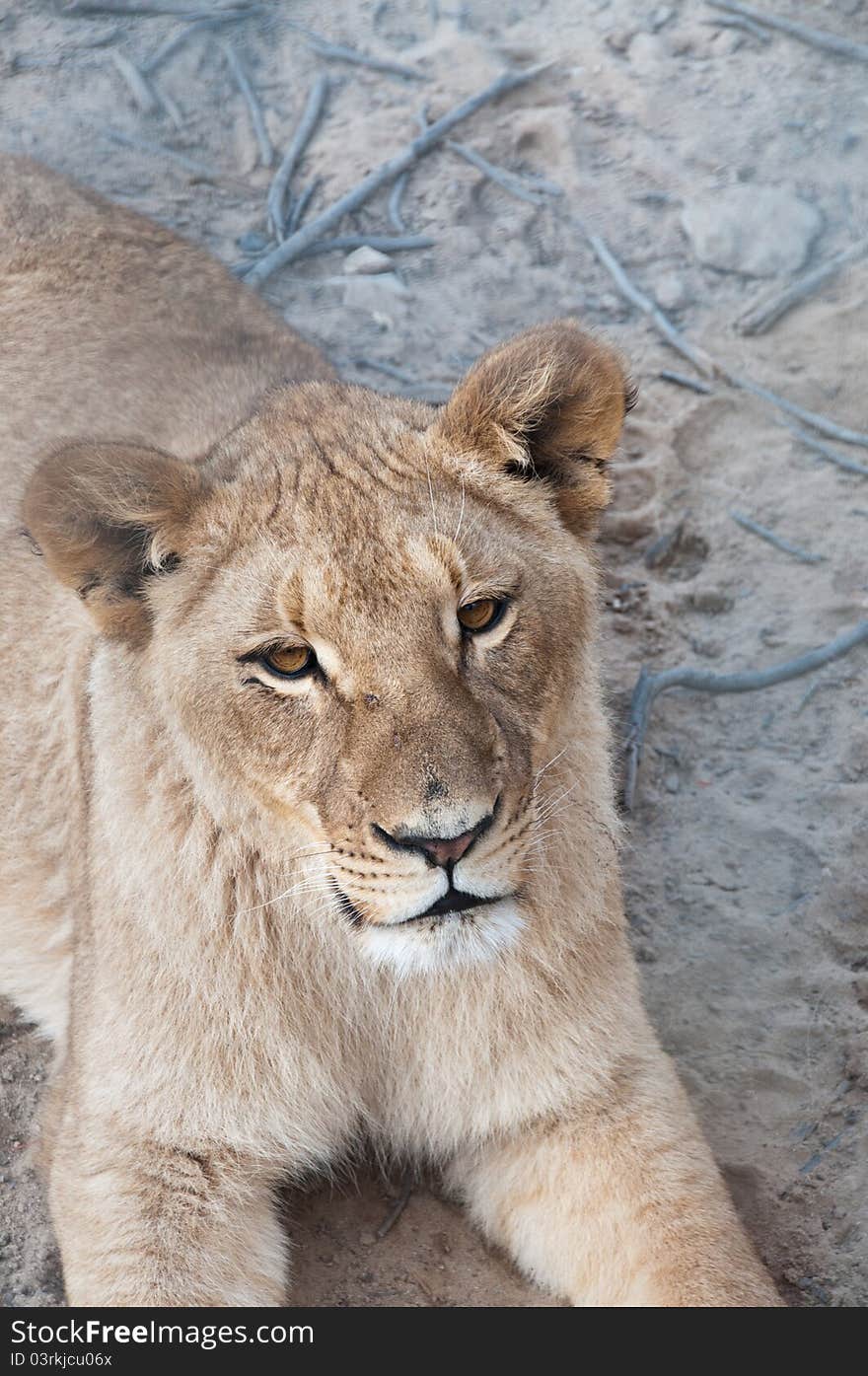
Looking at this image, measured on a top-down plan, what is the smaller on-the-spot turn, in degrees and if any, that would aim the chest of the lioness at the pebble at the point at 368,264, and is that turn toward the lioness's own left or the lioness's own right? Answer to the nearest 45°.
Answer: approximately 135° to the lioness's own left

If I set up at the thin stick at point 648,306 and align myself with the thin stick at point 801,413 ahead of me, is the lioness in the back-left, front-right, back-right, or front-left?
front-right

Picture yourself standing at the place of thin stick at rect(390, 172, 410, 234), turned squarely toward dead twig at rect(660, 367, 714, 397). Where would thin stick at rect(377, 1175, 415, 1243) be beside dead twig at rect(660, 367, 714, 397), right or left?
right

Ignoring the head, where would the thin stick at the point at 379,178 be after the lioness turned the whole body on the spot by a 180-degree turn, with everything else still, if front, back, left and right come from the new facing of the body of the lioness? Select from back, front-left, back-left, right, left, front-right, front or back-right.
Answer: front-right

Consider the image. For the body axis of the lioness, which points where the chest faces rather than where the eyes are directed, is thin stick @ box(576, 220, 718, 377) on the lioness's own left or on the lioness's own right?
on the lioness's own left

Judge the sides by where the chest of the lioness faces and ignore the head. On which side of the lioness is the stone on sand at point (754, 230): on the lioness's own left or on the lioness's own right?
on the lioness's own left

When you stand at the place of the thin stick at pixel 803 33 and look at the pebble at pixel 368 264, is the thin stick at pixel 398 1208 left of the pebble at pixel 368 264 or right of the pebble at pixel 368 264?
left

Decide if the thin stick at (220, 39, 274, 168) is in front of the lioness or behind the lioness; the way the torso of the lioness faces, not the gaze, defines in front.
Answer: behind

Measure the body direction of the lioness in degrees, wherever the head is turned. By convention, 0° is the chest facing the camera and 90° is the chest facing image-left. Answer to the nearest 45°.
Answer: approximately 315°

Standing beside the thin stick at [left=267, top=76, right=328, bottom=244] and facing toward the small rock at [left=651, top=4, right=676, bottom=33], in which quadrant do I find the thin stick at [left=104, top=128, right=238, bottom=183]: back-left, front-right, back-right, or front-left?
back-left

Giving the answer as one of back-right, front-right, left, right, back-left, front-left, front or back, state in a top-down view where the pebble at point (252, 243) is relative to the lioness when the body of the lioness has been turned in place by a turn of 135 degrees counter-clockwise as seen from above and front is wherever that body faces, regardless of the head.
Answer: front
